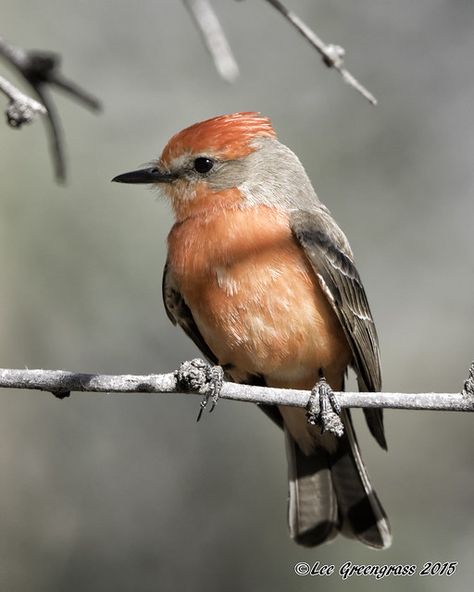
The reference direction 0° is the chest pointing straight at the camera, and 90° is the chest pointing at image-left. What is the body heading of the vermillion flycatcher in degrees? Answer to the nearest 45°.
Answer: approximately 45°

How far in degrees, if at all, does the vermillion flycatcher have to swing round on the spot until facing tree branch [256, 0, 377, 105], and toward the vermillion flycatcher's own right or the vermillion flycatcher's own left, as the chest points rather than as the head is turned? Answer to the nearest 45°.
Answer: approximately 45° to the vermillion flycatcher's own left

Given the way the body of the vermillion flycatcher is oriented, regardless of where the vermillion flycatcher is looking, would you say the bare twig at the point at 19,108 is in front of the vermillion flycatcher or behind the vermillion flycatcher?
in front

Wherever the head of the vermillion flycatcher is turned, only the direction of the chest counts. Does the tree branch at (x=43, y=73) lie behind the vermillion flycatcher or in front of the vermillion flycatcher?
in front
